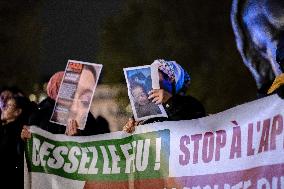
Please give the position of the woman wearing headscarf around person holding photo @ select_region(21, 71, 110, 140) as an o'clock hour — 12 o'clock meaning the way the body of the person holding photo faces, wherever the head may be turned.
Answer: The woman wearing headscarf is roughly at 10 o'clock from the person holding photo.

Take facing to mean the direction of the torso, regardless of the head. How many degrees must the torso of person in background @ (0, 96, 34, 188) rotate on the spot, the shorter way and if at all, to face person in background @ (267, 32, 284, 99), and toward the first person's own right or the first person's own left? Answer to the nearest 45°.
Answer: approximately 135° to the first person's own left

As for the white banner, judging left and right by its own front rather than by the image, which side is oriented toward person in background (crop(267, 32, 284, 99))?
left

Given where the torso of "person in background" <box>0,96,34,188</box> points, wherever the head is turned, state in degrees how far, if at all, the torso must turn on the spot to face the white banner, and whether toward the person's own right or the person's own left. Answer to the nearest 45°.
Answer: approximately 135° to the person's own left

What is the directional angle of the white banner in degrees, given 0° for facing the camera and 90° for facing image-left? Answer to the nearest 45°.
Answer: approximately 0°

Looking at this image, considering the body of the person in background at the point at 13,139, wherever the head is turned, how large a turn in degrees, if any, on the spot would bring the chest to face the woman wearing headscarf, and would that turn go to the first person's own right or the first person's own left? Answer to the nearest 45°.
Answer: approximately 135° to the first person's own left
